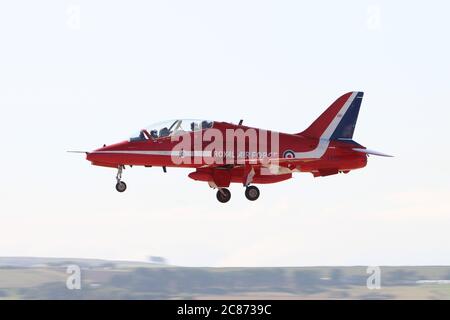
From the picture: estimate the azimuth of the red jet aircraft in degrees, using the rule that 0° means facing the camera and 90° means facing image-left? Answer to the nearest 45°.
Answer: approximately 90°
